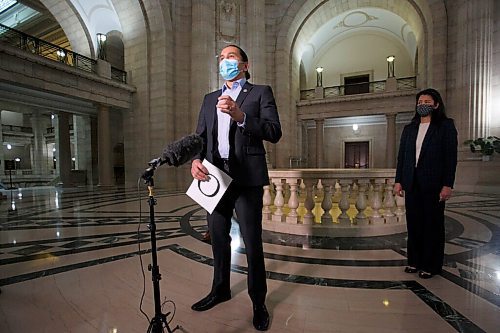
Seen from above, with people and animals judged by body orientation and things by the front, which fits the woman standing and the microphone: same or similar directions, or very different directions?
very different directions

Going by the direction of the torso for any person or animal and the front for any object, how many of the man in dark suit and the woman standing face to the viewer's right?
0

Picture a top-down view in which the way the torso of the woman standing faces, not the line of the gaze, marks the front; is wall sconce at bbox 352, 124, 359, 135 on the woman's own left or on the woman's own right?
on the woman's own right

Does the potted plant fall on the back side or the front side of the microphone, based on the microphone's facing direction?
on the front side

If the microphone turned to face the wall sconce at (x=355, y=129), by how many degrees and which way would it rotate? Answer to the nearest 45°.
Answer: approximately 45° to its left

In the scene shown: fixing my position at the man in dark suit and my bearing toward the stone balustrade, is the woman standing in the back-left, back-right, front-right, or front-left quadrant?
front-right

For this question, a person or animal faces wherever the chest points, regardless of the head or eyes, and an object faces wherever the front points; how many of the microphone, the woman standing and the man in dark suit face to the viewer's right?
1

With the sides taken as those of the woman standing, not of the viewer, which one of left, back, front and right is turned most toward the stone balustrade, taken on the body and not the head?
right

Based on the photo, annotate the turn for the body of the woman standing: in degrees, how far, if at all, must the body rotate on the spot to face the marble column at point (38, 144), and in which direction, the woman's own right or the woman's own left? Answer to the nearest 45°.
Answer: approximately 45° to the woman's own right

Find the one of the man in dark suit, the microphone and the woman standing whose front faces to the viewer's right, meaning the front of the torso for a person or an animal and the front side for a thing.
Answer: the microphone

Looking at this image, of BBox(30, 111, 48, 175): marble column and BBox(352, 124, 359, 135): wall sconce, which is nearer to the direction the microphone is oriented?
the wall sconce

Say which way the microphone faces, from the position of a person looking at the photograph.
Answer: facing to the right of the viewer

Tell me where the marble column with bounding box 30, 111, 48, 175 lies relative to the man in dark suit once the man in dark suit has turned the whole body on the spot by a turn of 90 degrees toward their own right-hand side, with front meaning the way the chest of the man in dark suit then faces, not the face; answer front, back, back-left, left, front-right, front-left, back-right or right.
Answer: front

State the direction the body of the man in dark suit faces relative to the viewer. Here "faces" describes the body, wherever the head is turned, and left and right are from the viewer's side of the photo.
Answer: facing the viewer and to the left of the viewer

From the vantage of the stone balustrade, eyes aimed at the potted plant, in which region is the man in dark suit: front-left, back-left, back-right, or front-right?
back-right
